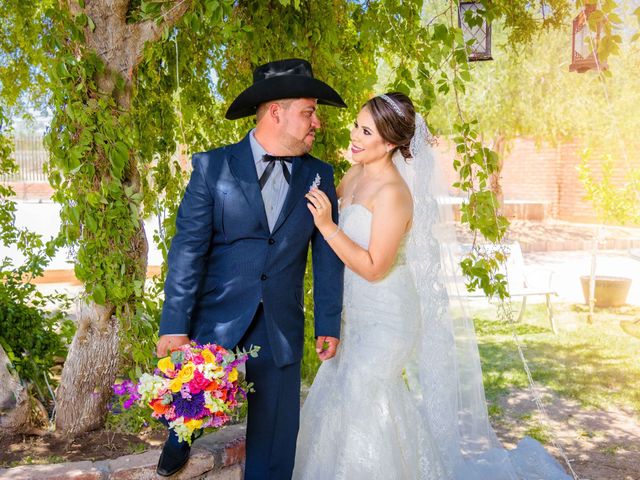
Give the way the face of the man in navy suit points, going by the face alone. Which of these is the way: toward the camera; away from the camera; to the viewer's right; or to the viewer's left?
to the viewer's right

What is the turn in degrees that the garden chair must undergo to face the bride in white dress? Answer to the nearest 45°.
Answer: approximately 45° to its right

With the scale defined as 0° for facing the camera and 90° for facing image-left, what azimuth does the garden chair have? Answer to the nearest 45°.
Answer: approximately 315°

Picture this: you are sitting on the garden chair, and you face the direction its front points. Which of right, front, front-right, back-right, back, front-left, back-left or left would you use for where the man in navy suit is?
front-right

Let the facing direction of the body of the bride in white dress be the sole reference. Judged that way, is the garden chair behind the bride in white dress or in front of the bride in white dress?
behind

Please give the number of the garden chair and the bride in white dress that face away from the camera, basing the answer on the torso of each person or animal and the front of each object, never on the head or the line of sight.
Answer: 0

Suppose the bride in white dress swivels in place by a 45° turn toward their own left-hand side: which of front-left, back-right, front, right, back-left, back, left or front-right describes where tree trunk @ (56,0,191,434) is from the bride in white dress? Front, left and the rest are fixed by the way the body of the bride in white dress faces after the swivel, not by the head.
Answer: right

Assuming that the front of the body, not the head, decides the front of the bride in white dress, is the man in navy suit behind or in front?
in front

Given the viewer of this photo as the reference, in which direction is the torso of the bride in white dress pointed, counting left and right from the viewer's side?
facing the viewer and to the left of the viewer

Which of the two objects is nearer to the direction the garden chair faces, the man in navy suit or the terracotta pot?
the man in navy suit

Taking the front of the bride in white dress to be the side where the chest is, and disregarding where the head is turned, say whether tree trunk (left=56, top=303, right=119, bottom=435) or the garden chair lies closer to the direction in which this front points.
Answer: the tree trunk

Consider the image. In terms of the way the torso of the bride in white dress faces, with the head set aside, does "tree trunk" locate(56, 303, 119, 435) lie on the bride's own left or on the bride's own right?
on the bride's own right

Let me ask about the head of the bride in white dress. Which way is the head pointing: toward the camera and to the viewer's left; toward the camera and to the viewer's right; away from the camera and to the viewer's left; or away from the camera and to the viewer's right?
toward the camera and to the viewer's left

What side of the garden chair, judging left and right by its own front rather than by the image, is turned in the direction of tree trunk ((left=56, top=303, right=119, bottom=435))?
right

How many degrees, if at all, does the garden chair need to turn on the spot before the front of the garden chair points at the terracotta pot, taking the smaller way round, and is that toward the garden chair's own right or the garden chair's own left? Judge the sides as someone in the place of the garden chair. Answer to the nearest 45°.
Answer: approximately 90° to the garden chair's own left

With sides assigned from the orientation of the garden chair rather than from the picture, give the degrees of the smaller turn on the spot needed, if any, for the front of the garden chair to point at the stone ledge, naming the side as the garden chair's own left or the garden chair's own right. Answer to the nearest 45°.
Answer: approximately 45° to the garden chair's own right
